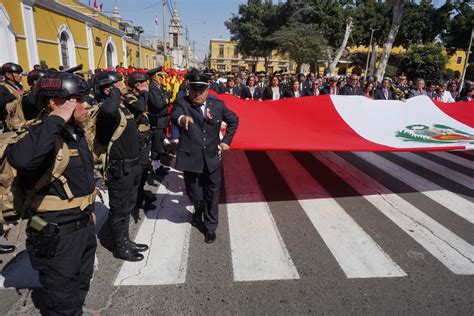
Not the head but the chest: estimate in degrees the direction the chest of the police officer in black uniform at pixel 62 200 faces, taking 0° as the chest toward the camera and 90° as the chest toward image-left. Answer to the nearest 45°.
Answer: approximately 270°

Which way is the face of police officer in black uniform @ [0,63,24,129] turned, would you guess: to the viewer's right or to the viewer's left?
to the viewer's right

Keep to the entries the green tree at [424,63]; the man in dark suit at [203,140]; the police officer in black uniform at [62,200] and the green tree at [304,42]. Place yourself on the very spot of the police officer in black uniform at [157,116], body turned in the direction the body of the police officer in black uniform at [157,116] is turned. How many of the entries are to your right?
2

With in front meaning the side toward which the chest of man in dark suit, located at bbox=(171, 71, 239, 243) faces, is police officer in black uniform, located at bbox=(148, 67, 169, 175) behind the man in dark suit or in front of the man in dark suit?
behind

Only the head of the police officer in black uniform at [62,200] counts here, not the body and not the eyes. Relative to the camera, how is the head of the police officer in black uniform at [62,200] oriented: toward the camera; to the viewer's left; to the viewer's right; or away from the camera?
to the viewer's right

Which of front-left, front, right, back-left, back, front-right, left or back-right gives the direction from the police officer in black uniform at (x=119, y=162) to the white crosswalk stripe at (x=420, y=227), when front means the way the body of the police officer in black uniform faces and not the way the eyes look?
front

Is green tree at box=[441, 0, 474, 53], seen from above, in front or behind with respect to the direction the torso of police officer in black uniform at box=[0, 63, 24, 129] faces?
in front

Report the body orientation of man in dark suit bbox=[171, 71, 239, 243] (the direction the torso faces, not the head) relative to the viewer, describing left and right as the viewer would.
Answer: facing the viewer

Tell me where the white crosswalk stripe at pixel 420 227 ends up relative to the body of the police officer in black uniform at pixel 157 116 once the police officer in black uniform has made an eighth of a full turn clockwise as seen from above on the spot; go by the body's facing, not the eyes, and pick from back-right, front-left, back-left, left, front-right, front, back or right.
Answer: front

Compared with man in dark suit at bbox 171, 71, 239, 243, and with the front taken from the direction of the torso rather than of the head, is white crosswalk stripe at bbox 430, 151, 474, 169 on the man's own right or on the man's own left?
on the man's own left

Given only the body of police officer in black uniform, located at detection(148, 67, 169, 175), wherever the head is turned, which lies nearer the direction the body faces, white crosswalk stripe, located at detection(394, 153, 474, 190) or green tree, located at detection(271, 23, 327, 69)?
the white crosswalk stripe
